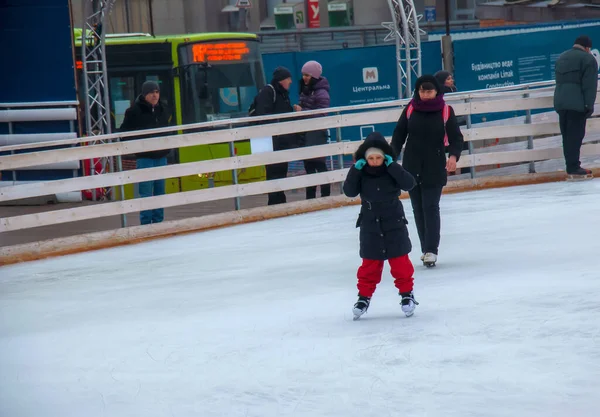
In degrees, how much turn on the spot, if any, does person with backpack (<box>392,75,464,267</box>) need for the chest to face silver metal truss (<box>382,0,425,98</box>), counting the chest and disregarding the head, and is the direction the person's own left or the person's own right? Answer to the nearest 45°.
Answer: approximately 180°

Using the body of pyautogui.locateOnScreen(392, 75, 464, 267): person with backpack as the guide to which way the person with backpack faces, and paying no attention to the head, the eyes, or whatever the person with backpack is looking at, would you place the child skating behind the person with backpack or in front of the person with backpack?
in front

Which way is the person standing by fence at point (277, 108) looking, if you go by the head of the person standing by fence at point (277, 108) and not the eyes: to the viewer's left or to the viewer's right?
to the viewer's right

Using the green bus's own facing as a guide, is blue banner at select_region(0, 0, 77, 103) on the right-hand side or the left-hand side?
on its right

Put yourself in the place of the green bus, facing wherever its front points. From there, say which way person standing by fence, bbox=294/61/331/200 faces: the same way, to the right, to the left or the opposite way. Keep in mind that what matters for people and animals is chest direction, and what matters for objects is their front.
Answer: to the right

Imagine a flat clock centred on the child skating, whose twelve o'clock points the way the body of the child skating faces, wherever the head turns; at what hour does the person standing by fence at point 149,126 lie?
The person standing by fence is roughly at 5 o'clock from the child skating.

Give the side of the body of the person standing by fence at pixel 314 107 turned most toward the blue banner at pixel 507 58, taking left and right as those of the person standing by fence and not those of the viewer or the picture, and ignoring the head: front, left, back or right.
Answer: back

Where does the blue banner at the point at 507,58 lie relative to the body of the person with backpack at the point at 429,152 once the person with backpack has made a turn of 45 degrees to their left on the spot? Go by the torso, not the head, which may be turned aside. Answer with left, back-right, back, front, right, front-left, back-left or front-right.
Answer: back-left

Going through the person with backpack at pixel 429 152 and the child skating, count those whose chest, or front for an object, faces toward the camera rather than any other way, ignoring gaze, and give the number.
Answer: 2
